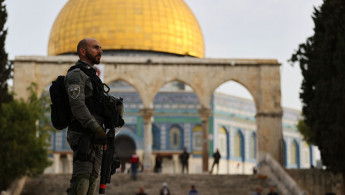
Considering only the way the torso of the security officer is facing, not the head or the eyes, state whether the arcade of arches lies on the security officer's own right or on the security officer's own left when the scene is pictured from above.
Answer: on the security officer's own left

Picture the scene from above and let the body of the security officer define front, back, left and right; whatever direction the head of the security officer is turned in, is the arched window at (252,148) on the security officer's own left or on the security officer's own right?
on the security officer's own left

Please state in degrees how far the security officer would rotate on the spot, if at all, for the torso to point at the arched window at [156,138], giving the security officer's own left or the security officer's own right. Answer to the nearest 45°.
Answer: approximately 90° to the security officer's own left

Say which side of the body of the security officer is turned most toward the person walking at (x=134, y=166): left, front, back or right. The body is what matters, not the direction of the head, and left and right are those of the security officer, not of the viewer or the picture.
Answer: left

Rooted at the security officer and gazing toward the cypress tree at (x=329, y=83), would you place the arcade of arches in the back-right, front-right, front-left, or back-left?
front-left

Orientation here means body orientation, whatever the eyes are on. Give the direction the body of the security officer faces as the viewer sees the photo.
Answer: to the viewer's right
